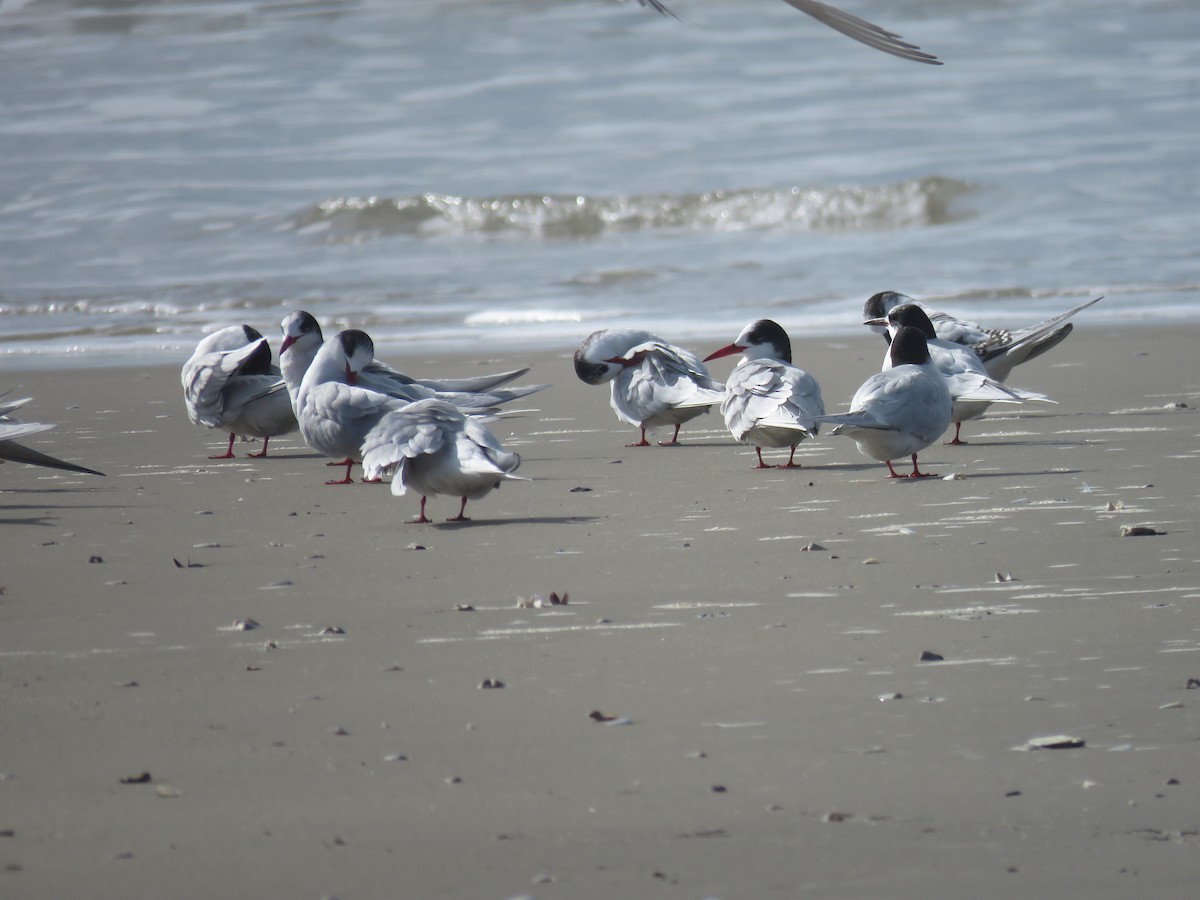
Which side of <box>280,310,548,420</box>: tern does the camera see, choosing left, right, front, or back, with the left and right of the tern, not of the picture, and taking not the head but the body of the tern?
left

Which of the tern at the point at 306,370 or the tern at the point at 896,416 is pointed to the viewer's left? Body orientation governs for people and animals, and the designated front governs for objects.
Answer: the tern at the point at 306,370

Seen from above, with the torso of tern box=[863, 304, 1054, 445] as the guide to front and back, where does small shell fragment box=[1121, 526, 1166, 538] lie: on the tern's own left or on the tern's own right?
on the tern's own left

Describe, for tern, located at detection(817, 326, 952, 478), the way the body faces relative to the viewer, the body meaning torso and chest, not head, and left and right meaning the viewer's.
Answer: facing away from the viewer and to the right of the viewer

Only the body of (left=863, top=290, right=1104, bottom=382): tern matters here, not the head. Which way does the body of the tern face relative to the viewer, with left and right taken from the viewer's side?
facing to the left of the viewer

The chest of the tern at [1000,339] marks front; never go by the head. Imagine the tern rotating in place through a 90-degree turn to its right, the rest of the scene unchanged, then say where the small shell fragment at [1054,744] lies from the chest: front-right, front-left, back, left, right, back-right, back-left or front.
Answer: back

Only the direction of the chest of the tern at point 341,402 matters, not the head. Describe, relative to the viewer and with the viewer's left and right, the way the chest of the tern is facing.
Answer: facing to the left of the viewer

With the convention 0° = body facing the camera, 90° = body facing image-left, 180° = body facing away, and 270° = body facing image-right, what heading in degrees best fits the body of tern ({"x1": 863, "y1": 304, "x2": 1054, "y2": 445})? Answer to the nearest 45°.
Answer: approximately 90°

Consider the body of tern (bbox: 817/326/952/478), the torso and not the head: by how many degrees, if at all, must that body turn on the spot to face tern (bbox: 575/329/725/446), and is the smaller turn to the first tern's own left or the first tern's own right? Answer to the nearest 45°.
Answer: approximately 90° to the first tern's own left

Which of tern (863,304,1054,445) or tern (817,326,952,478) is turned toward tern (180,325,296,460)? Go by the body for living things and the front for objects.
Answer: tern (863,304,1054,445)
